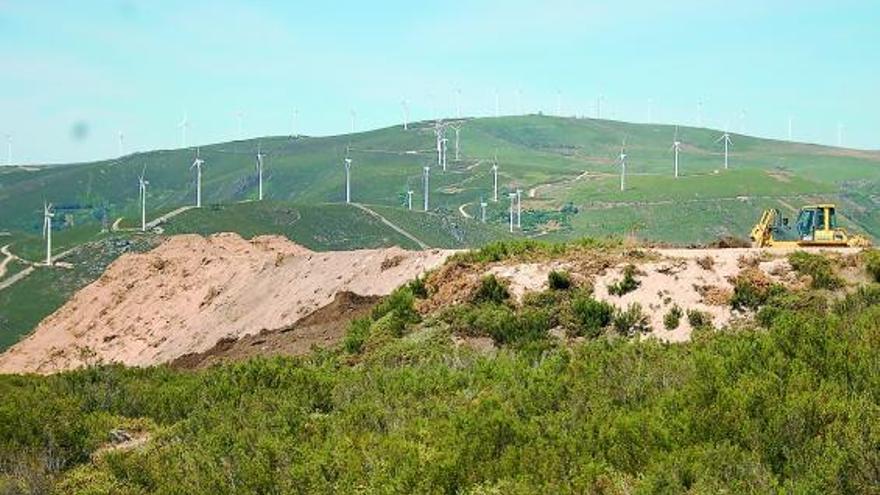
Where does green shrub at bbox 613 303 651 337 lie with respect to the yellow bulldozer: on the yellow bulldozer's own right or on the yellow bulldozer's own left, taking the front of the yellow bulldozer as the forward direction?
on the yellow bulldozer's own left

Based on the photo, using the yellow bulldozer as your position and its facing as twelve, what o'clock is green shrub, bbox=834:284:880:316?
The green shrub is roughly at 9 o'clock from the yellow bulldozer.

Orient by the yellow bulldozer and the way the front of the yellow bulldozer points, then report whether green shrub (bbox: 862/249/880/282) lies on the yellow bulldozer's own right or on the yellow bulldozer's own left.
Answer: on the yellow bulldozer's own left

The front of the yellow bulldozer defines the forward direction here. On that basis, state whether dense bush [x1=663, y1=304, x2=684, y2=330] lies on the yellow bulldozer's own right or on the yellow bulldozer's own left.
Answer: on the yellow bulldozer's own left

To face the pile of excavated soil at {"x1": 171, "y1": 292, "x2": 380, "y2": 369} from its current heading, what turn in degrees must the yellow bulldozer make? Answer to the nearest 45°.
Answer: approximately 45° to its left

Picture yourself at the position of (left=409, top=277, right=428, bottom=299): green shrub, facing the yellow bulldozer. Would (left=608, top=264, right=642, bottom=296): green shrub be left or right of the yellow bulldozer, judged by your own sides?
right

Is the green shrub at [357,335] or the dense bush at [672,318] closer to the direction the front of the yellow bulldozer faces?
the green shrub

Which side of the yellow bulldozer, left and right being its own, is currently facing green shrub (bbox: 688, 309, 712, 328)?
left

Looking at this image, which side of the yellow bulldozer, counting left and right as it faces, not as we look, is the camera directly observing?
left

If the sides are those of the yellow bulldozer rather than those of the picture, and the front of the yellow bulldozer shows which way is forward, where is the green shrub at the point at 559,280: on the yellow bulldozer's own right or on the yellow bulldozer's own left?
on the yellow bulldozer's own left
